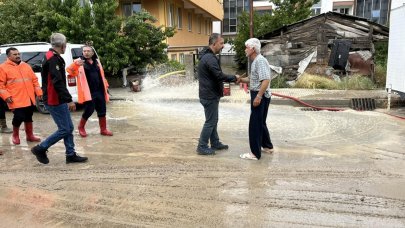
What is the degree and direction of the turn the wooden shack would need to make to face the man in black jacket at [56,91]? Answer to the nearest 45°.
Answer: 0° — it already faces them

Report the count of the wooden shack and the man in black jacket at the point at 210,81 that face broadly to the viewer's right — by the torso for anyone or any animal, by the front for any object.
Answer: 1

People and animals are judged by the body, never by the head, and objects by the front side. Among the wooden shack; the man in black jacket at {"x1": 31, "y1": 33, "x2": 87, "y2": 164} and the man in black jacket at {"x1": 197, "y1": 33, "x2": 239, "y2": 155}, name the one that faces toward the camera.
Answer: the wooden shack

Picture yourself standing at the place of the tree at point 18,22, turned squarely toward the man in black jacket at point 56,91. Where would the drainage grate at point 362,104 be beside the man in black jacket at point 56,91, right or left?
left

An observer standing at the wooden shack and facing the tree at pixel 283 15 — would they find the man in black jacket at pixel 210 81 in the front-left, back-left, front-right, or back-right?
back-left

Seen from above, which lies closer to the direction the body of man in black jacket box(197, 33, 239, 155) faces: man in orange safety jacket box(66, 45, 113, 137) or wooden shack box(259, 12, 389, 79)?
the wooden shack

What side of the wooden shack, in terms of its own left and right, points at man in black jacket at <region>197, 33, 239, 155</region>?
front

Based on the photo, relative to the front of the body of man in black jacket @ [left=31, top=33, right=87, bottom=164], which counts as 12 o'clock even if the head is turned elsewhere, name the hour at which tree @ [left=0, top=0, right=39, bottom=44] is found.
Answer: The tree is roughly at 9 o'clock from the man in black jacket.

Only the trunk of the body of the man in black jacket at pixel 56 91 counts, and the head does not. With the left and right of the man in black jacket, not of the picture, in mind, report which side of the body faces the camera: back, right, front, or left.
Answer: right

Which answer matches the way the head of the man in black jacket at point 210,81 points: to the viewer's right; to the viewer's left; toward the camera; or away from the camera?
to the viewer's right

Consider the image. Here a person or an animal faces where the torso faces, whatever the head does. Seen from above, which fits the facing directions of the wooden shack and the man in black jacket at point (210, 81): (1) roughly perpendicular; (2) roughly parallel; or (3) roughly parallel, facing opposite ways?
roughly perpendicular

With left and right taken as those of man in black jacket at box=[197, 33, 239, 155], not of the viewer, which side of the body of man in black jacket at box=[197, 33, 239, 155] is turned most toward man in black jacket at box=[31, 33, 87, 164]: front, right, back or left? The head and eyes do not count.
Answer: back

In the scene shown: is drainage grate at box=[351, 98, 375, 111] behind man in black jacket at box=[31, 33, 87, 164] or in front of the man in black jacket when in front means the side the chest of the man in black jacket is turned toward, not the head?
in front

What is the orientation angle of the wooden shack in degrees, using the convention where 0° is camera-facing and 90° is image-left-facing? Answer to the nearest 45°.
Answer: approximately 0°

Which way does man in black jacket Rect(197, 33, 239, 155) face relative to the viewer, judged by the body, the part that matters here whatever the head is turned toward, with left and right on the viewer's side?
facing to the right of the viewer

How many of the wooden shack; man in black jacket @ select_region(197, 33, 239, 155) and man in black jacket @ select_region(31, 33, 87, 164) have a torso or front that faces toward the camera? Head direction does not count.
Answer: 1
